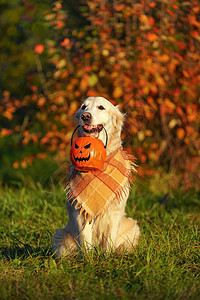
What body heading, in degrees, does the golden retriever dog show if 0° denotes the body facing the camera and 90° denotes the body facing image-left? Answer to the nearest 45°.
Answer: approximately 0°

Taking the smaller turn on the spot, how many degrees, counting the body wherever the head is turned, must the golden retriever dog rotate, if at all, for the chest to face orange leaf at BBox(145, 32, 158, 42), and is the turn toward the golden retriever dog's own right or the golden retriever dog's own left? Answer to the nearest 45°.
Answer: approximately 180°
